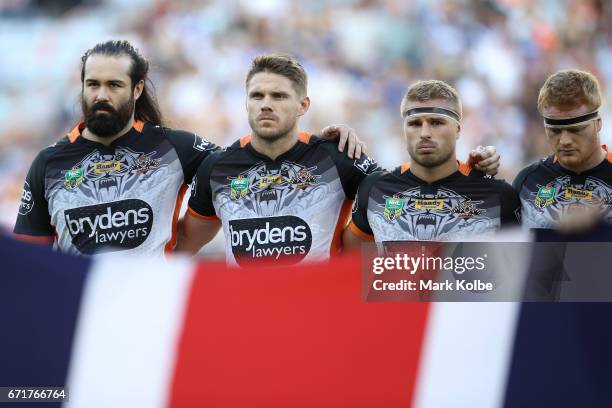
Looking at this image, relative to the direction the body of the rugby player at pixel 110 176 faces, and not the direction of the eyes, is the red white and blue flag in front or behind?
in front

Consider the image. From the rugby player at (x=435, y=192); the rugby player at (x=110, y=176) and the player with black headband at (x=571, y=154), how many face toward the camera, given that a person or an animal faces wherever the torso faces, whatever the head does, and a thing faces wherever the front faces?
3

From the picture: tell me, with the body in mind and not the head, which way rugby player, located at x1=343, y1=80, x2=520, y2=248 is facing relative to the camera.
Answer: toward the camera

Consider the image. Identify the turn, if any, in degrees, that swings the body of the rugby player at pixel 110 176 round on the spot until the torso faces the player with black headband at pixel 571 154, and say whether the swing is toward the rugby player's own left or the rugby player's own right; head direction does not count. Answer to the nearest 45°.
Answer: approximately 90° to the rugby player's own left

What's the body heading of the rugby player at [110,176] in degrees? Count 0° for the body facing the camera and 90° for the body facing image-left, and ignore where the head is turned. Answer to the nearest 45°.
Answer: approximately 0°

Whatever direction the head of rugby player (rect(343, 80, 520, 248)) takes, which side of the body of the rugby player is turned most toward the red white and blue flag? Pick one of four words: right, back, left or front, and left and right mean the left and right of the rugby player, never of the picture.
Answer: front

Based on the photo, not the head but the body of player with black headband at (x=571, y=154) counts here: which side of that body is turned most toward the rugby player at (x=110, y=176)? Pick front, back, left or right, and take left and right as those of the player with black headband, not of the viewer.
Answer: right

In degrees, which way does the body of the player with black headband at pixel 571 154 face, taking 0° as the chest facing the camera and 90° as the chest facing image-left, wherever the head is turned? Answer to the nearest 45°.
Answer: approximately 0°

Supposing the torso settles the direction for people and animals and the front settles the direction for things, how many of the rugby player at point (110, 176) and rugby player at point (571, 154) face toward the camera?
2
